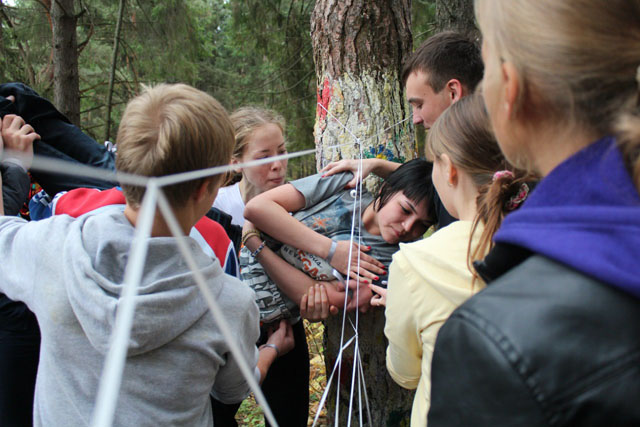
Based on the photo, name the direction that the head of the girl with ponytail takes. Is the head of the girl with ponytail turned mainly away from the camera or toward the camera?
away from the camera

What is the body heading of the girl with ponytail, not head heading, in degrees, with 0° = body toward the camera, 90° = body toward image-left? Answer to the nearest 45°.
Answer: approximately 135°

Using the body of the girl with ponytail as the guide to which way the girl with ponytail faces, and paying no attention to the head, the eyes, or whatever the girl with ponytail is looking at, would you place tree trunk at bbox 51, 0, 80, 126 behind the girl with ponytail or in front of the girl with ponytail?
in front

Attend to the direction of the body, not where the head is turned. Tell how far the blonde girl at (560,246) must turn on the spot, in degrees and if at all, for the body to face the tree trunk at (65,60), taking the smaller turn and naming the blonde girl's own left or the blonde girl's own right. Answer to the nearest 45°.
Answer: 0° — they already face it

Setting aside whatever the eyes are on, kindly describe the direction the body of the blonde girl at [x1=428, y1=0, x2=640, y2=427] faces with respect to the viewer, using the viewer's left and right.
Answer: facing away from the viewer and to the left of the viewer

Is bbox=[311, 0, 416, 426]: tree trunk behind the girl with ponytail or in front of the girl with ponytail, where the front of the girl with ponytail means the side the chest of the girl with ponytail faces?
in front

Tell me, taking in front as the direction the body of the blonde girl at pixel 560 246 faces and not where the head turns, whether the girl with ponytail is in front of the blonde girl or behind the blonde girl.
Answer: in front

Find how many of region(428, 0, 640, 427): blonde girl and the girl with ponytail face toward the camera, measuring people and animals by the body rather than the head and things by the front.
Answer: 0

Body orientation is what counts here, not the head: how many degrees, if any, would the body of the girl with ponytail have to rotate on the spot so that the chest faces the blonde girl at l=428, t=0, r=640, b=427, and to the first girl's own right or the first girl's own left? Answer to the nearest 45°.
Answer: approximately 135° to the first girl's own left

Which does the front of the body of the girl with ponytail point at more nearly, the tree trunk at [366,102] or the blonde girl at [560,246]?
the tree trunk

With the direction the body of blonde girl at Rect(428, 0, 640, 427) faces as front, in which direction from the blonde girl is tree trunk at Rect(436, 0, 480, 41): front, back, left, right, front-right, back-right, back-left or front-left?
front-right
